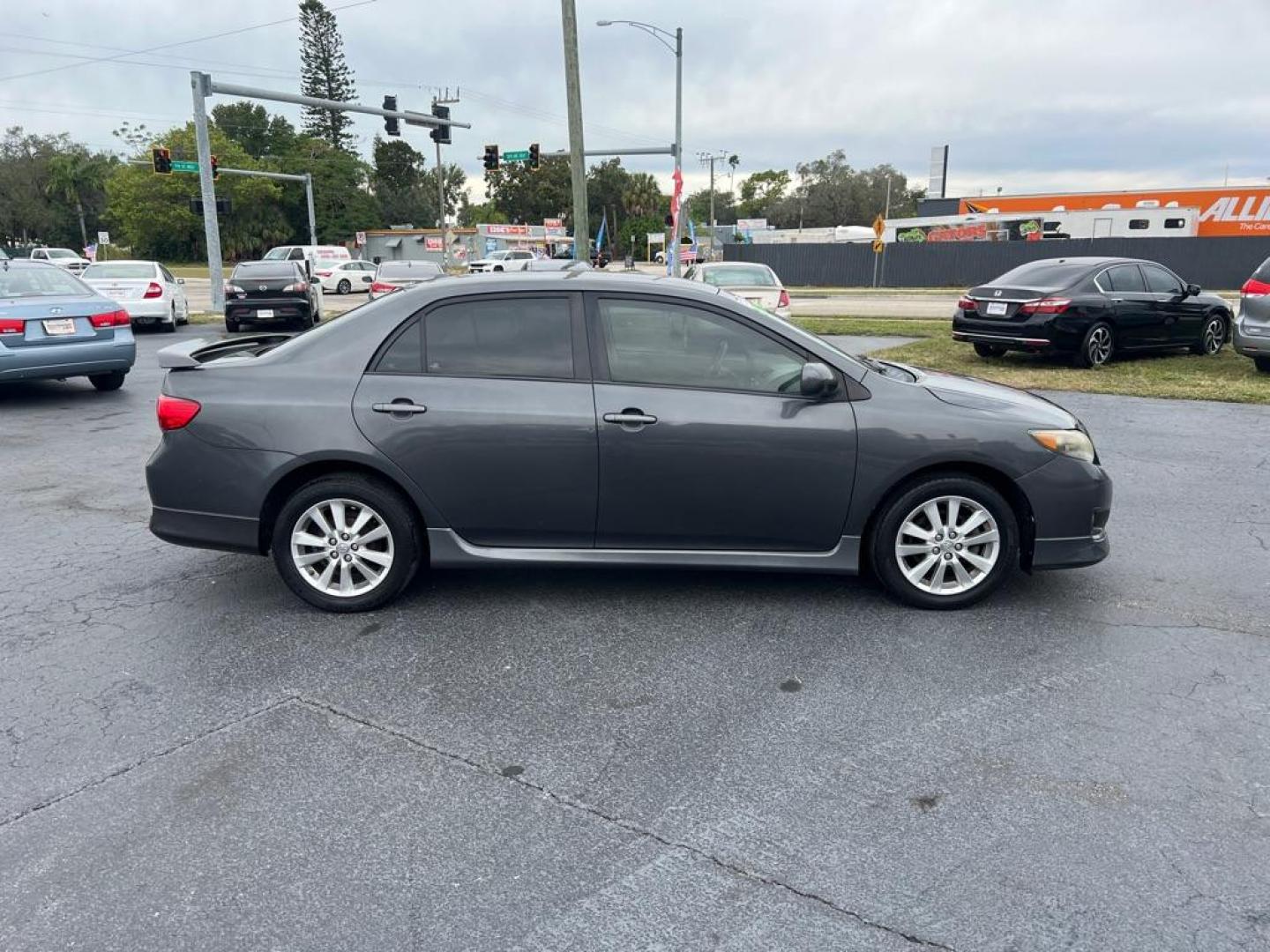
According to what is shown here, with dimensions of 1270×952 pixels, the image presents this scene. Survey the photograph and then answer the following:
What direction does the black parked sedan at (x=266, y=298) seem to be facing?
away from the camera

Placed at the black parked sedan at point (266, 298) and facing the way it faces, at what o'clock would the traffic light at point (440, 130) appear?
The traffic light is roughly at 1 o'clock from the black parked sedan.

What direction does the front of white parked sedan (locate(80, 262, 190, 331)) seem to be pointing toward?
away from the camera

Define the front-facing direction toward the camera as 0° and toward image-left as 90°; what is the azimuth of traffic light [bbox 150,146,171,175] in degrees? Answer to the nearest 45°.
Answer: approximately 315°

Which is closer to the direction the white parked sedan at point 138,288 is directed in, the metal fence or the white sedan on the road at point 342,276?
the white sedan on the road

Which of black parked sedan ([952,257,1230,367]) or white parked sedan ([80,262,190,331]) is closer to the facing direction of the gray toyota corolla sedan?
the black parked sedan

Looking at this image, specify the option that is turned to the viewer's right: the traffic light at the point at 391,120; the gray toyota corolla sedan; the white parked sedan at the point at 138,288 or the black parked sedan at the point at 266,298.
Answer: the gray toyota corolla sedan

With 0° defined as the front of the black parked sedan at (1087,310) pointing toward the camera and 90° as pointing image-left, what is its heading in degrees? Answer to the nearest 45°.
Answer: approximately 225°

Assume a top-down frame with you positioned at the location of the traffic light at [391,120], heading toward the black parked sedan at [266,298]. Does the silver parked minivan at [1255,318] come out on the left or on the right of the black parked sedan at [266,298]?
left

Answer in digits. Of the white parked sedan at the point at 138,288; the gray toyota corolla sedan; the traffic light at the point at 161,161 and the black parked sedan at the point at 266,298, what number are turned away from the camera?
2

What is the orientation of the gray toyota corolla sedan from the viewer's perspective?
to the viewer's right

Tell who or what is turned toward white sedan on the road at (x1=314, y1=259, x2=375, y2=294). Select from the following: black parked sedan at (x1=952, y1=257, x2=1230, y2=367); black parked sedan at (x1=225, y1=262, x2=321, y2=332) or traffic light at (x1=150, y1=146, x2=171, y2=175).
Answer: black parked sedan at (x1=225, y1=262, x2=321, y2=332)
